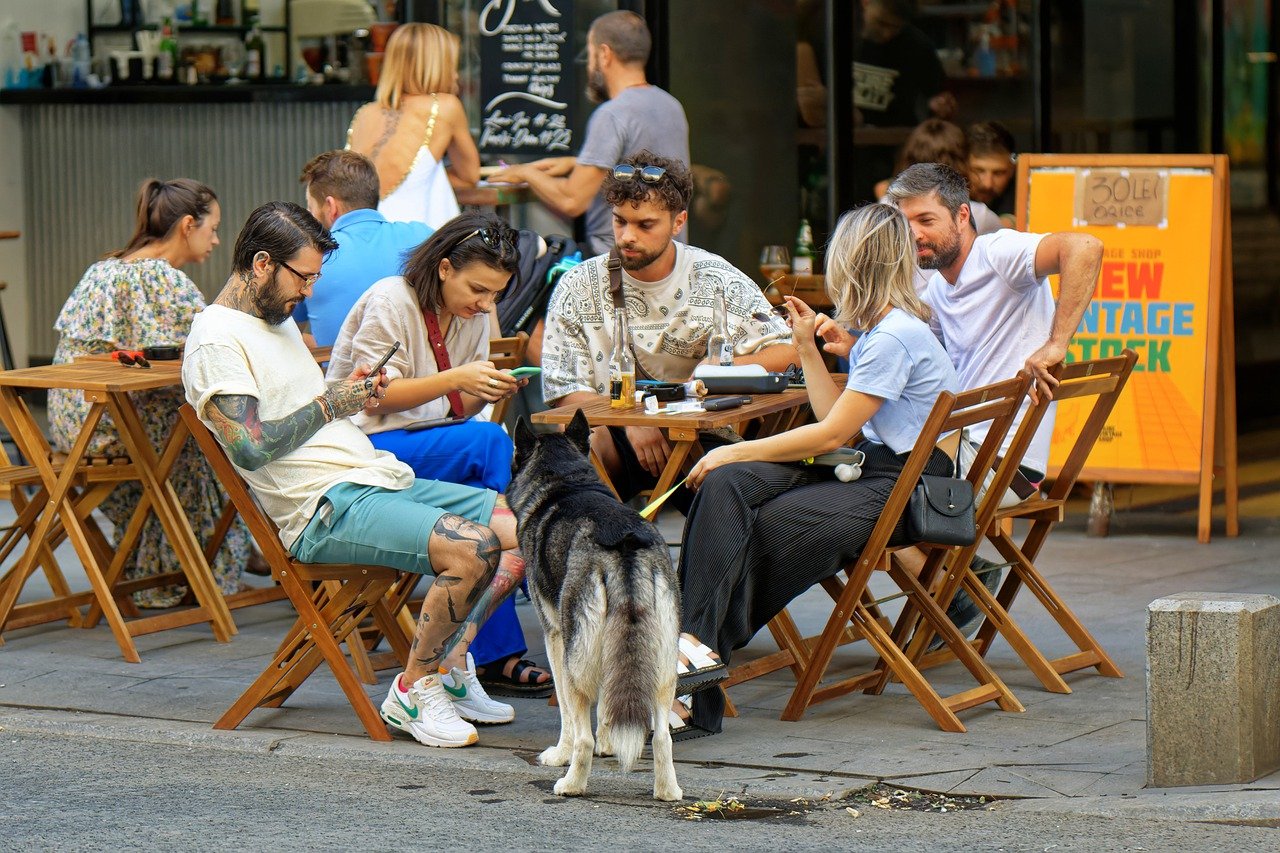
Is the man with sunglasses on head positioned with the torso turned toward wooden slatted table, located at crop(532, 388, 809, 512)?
yes

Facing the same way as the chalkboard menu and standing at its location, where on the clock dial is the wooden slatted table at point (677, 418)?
The wooden slatted table is roughly at 12 o'clock from the chalkboard menu.

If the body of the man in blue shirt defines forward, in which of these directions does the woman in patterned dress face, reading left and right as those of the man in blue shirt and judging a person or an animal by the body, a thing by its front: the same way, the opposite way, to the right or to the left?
to the right

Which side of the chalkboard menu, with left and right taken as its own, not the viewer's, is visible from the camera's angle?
front

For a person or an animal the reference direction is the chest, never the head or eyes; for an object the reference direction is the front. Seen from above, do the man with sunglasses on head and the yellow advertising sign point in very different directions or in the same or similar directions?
same or similar directions

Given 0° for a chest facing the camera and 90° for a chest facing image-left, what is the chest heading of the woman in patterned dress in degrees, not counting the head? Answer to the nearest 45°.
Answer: approximately 225°

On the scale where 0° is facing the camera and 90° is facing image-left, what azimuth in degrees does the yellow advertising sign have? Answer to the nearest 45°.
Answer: approximately 0°

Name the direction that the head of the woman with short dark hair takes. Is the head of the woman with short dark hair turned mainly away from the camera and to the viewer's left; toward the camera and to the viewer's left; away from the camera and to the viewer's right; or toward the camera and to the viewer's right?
toward the camera and to the viewer's right

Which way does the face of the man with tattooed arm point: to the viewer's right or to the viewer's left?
to the viewer's right

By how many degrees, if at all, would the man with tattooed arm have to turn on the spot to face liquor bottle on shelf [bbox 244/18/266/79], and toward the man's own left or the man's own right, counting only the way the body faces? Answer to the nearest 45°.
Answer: approximately 90° to the man's own left

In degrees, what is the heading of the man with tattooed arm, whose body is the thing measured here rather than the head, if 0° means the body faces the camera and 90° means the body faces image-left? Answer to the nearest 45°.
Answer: approximately 270°

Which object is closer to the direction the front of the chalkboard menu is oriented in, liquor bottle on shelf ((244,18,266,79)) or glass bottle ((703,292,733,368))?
the glass bottle

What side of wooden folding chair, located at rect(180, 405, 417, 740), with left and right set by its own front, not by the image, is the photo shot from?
right

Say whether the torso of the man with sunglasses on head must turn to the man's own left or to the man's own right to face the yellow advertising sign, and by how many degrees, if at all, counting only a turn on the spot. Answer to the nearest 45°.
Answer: approximately 135° to the man's own left

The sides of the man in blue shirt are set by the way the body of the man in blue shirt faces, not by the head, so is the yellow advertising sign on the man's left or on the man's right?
on the man's right
